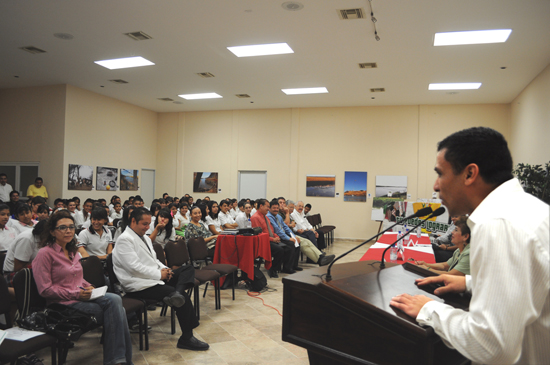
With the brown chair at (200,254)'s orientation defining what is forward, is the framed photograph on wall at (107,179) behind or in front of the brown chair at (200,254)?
behind

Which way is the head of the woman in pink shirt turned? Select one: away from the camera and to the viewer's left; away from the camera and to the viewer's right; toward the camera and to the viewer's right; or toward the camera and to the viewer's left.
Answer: toward the camera and to the viewer's right

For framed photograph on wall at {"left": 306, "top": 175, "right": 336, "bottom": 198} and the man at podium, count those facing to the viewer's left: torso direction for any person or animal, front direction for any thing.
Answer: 1

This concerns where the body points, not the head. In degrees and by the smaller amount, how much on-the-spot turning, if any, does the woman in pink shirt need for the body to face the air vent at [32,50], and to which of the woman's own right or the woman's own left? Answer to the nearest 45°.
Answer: approximately 135° to the woman's own left

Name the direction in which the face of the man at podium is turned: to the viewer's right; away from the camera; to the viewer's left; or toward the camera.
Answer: to the viewer's left

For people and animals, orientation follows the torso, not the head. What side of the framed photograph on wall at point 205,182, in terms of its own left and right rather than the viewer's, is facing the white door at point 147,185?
right

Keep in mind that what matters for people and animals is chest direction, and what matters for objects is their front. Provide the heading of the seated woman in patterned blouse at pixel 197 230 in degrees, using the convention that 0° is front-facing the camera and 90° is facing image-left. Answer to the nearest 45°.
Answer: approximately 315°

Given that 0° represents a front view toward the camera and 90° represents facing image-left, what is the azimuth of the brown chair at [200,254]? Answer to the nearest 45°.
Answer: approximately 315°
